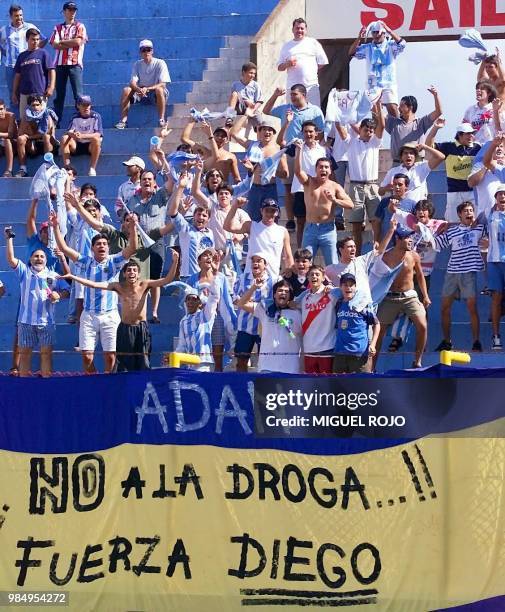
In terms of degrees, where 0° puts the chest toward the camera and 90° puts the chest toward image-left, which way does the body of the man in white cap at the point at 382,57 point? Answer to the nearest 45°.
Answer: approximately 0°

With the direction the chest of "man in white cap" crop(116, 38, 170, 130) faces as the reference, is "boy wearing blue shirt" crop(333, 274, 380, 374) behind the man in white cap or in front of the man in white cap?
in front

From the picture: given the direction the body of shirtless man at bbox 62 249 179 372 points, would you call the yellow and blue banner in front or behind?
in front

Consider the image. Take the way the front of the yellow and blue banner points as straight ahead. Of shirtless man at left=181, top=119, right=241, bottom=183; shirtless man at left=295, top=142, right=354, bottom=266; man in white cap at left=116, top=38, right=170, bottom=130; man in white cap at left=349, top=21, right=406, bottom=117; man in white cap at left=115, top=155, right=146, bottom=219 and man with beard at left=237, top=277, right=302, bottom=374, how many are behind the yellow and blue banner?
6

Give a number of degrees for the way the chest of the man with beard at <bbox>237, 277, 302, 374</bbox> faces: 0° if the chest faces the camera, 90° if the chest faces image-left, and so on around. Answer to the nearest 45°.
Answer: approximately 0°

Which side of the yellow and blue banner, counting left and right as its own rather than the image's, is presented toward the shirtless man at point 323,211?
back

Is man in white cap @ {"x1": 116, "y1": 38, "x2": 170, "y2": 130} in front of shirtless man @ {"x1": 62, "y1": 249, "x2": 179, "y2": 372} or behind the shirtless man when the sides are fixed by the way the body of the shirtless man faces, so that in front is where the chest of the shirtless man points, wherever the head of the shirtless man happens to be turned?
behind

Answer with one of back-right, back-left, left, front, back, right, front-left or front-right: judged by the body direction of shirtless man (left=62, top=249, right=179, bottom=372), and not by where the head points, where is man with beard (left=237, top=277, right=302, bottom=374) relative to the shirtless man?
front-left
